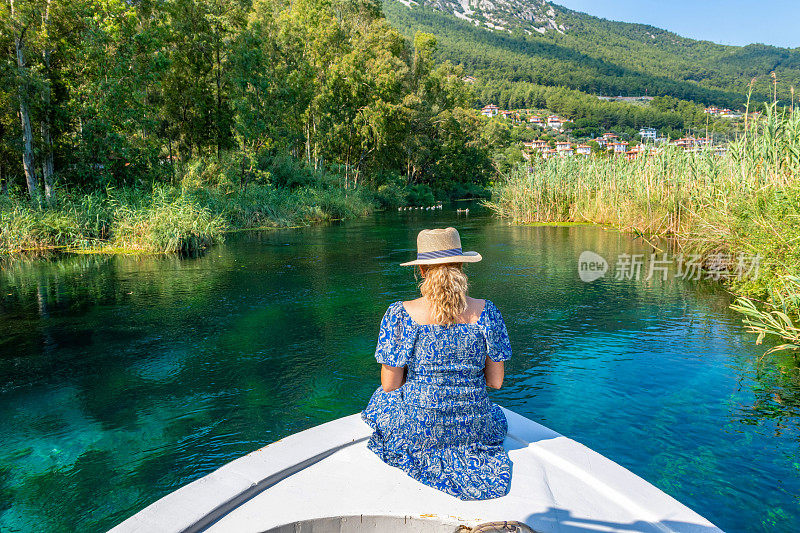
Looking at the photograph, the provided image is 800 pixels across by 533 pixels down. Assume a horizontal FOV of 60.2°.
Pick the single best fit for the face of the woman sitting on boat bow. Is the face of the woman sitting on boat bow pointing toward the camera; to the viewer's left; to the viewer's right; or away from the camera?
away from the camera

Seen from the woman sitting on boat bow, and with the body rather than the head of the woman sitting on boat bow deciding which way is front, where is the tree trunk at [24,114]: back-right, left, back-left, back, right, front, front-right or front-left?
front-left

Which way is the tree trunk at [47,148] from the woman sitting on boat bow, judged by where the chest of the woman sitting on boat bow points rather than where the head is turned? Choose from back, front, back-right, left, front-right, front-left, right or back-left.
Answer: front-left

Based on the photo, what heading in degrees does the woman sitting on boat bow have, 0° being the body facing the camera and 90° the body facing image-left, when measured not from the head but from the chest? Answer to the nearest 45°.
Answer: approximately 180°

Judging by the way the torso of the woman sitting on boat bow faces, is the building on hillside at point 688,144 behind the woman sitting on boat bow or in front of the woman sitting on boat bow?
in front
